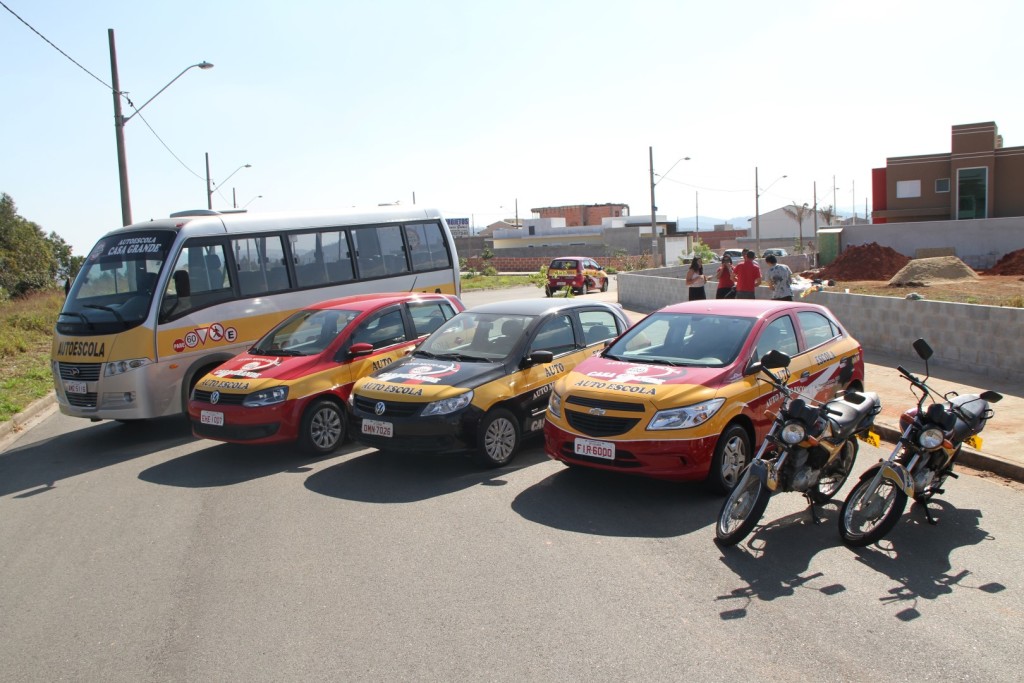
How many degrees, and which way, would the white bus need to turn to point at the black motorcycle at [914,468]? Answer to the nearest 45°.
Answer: approximately 90° to its left

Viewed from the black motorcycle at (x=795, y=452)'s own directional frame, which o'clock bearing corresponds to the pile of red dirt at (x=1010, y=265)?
The pile of red dirt is roughly at 5 o'clock from the black motorcycle.

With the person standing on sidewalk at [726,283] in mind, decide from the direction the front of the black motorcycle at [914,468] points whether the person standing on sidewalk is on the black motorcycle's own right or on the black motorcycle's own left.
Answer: on the black motorcycle's own right

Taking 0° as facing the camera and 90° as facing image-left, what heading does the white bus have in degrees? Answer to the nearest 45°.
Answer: approximately 45°

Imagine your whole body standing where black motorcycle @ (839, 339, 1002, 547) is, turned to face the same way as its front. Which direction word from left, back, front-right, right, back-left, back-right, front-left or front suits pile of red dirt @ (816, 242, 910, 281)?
back-right

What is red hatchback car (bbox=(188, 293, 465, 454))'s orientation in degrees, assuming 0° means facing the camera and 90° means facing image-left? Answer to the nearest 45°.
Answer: approximately 45°

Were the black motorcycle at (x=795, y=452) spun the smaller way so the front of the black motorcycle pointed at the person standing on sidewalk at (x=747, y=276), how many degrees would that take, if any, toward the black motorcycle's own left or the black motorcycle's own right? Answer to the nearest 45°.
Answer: approximately 135° to the black motorcycle's own right

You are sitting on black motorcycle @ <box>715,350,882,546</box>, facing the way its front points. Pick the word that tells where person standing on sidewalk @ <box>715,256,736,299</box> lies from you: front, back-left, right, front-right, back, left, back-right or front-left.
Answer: back-right

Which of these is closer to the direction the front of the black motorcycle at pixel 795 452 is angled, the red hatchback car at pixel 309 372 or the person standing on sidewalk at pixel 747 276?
the red hatchback car

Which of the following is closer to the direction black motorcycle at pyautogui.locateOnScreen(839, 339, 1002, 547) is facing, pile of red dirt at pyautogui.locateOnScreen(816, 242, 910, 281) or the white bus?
the white bus

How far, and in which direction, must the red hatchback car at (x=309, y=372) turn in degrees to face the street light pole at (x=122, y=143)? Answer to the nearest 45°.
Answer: approximately 135° to its right
